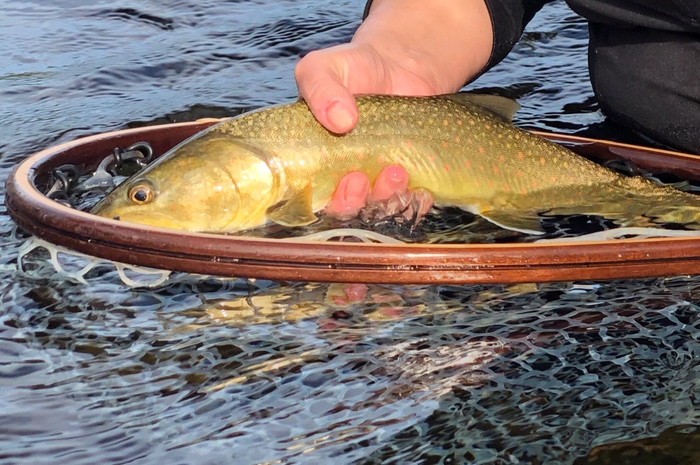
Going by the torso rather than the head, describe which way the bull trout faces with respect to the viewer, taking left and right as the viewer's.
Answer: facing to the left of the viewer
